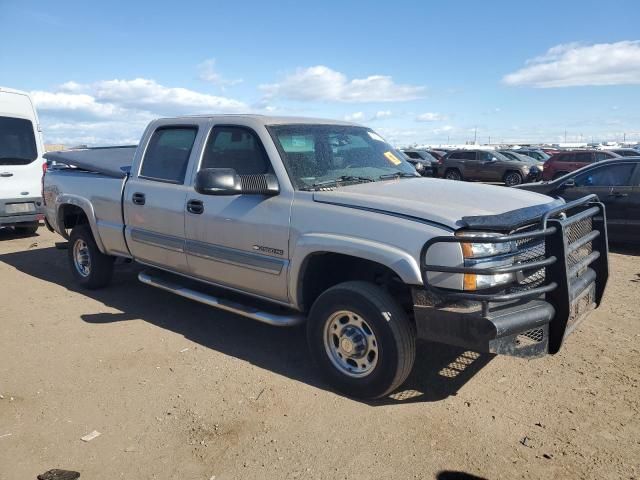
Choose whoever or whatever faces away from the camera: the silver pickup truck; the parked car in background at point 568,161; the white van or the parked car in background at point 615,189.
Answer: the white van

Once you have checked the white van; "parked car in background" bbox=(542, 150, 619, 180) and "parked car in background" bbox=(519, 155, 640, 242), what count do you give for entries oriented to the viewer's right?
1

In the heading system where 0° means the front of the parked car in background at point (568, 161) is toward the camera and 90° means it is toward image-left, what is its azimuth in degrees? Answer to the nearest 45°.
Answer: approximately 270°

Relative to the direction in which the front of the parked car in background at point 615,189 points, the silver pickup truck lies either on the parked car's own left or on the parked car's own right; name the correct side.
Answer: on the parked car's own left

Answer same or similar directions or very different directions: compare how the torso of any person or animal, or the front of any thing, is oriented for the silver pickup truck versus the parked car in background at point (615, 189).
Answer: very different directions

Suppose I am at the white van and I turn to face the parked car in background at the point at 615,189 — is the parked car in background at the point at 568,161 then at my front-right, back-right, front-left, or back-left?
front-left

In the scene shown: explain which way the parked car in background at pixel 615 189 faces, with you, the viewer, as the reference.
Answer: facing to the left of the viewer

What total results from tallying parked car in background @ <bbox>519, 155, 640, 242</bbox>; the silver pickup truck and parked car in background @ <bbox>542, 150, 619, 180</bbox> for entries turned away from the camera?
0

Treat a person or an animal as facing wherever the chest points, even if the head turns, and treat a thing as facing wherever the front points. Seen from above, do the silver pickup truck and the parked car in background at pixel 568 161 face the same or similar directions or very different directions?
same or similar directions

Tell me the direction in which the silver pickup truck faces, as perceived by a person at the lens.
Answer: facing the viewer and to the right of the viewer

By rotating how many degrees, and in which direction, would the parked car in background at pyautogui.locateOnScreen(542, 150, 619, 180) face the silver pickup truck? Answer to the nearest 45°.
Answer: approximately 90° to its right

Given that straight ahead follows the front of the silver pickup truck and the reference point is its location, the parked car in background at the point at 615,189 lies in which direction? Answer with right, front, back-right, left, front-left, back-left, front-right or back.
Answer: left

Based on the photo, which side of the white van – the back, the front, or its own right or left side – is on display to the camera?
back
